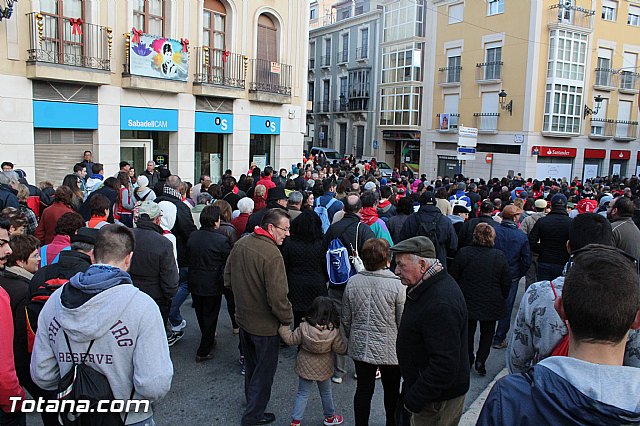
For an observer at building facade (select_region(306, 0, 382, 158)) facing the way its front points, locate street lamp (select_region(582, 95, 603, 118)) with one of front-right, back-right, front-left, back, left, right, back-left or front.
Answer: left

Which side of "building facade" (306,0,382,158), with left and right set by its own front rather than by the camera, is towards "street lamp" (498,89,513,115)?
left

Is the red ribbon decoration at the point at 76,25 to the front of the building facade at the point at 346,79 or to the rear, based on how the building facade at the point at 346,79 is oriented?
to the front

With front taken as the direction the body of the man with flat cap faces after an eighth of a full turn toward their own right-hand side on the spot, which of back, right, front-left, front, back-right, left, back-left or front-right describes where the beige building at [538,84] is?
front-right

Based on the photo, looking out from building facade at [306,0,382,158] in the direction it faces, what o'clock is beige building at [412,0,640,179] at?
The beige building is roughly at 9 o'clock from the building facade.

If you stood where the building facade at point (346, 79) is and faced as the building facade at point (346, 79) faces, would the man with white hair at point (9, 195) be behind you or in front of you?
in front
